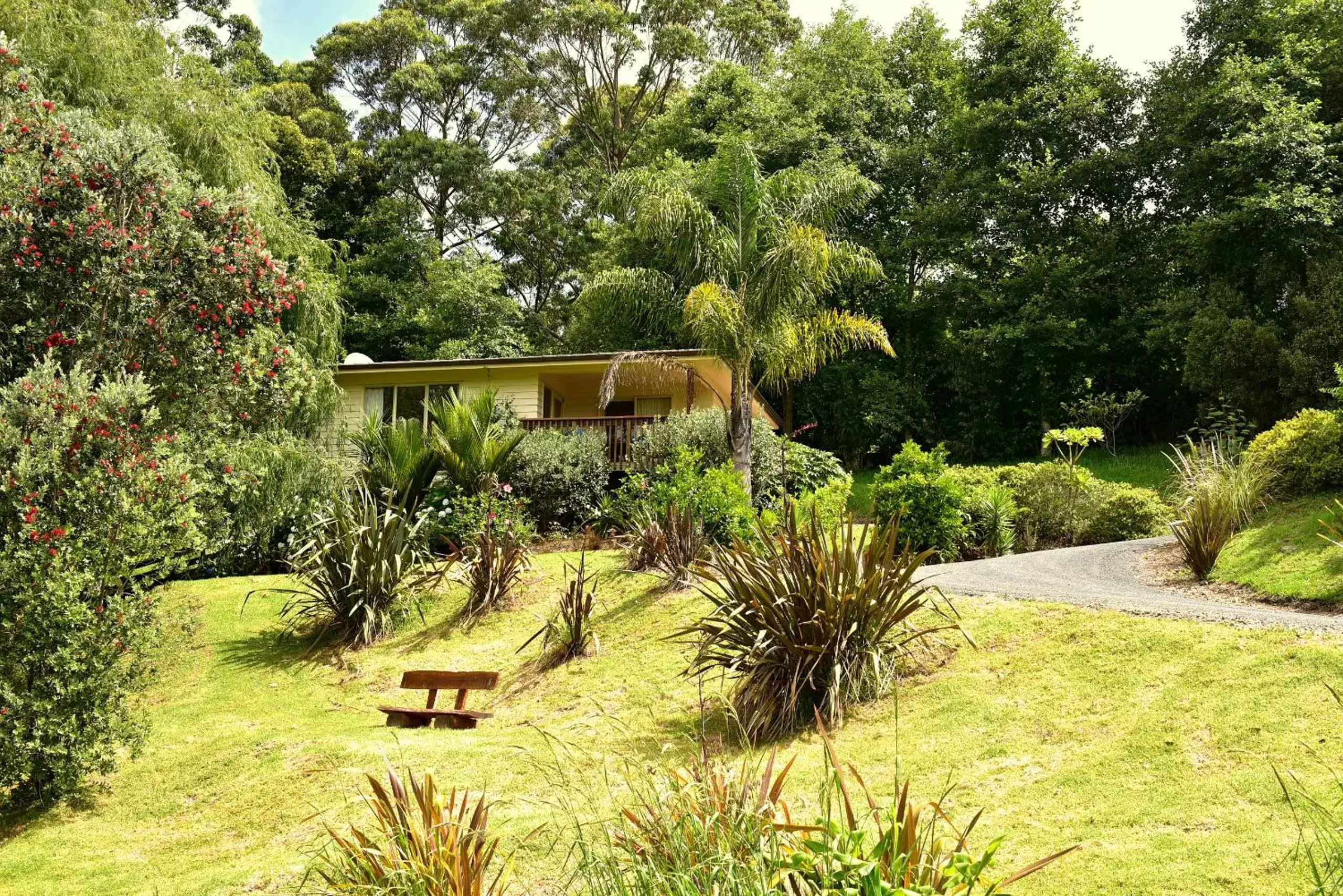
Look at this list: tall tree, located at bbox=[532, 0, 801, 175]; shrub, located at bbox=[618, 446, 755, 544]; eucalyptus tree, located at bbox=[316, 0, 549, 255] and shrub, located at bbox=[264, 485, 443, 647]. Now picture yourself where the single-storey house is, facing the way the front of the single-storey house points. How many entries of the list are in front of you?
2

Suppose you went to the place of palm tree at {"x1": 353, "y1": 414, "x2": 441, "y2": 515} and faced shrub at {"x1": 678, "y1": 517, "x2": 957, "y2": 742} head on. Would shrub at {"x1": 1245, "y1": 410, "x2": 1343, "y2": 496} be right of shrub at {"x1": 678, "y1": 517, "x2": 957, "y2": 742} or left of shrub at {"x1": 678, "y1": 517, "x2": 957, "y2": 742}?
left

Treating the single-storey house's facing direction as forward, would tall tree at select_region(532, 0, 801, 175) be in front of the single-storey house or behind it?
behind

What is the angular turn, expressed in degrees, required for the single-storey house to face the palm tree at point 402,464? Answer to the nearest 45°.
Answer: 0° — it already faces it

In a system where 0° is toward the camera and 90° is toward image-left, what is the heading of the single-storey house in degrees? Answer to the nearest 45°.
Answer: approximately 0°

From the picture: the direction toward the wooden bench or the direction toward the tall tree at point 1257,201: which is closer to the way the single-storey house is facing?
the wooden bench

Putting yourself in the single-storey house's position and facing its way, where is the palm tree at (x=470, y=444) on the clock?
The palm tree is roughly at 12 o'clock from the single-storey house.
